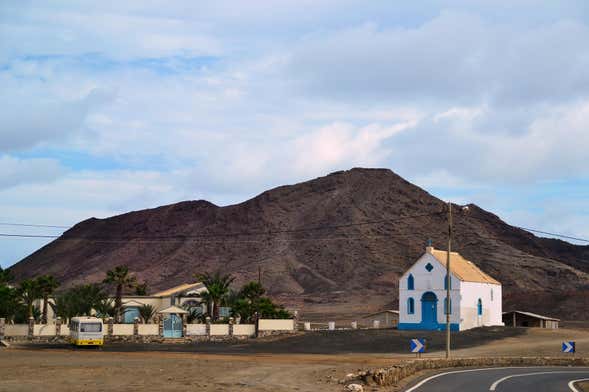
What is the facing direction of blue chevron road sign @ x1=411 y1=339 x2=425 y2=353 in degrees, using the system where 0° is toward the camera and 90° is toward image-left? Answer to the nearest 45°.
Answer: approximately 0°
